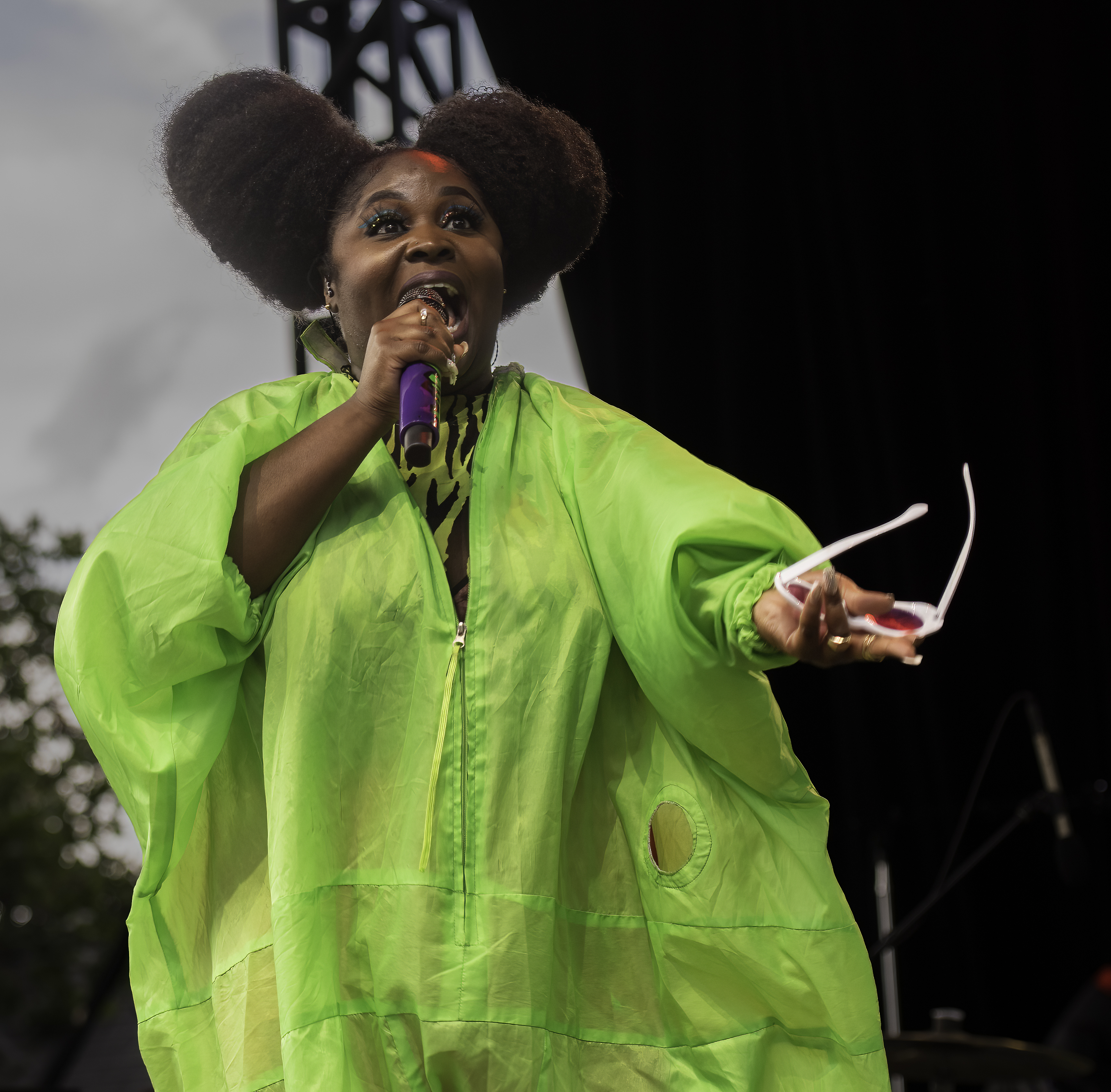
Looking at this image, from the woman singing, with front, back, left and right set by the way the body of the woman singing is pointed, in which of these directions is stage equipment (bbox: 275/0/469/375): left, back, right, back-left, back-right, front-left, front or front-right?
back

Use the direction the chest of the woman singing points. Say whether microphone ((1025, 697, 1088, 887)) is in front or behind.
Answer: behind

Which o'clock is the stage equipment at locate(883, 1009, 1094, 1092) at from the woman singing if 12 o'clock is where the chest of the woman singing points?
The stage equipment is roughly at 7 o'clock from the woman singing.

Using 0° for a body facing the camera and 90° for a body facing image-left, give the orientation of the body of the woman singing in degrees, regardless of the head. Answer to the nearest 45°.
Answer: approximately 0°

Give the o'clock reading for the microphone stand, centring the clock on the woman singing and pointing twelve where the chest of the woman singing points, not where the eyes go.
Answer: The microphone stand is roughly at 7 o'clock from the woman singing.
